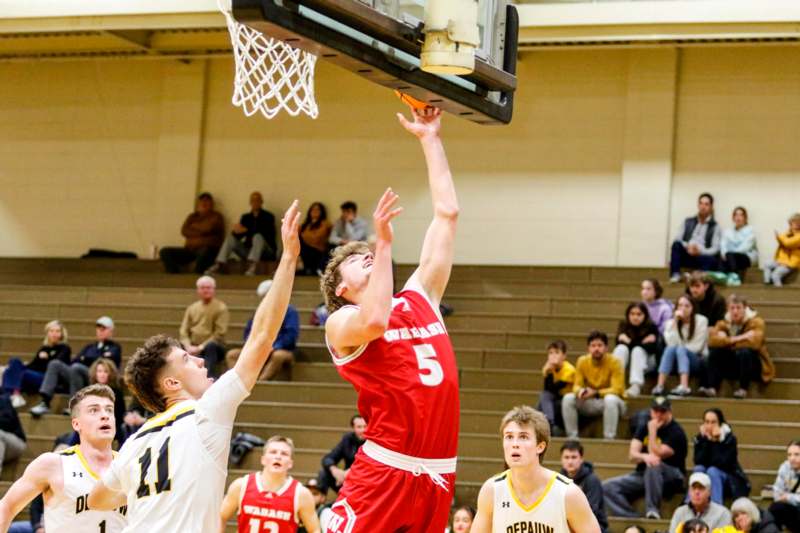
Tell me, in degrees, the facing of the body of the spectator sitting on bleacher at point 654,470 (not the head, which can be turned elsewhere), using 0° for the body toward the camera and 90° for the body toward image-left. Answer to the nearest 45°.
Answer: approximately 45°

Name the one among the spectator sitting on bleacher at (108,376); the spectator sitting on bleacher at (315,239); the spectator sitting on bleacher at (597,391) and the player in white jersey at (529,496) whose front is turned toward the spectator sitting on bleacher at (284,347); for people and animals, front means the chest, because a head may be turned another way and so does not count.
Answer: the spectator sitting on bleacher at (315,239)

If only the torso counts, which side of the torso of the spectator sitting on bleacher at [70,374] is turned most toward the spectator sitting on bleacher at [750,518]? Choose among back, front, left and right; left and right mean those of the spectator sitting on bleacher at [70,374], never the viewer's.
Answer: left

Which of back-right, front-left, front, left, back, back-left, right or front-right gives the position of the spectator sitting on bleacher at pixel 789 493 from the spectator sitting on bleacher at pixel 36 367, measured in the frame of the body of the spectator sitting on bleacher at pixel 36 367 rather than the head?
left

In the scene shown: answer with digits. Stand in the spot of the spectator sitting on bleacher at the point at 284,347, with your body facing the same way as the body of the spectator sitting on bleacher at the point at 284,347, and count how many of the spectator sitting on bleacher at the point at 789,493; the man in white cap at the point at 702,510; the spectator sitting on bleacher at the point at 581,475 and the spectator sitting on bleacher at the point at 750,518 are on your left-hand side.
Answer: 4

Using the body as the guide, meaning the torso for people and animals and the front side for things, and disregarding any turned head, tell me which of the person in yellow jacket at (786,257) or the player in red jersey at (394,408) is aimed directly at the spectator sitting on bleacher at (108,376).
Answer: the person in yellow jacket

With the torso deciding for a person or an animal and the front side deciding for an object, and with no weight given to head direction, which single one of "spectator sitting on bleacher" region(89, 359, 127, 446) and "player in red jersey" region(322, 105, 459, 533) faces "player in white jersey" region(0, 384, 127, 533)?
the spectator sitting on bleacher

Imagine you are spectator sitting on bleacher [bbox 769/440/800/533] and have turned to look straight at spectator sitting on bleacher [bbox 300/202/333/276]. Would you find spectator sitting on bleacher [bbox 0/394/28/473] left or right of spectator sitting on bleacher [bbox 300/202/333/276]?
left

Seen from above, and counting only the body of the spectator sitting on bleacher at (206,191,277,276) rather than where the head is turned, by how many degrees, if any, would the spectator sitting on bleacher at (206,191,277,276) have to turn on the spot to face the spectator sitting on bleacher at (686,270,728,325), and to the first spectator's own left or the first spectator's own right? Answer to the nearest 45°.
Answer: approximately 90° to the first spectator's own left

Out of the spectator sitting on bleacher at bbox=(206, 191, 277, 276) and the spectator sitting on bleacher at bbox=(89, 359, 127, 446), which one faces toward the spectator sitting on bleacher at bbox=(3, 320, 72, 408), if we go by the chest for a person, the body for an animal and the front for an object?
the spectator sitting on bleacher at bbox=(206, 191, 277, 276)

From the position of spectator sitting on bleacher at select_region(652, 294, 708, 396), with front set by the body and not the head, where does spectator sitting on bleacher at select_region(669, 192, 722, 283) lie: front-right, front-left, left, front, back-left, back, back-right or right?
back-right

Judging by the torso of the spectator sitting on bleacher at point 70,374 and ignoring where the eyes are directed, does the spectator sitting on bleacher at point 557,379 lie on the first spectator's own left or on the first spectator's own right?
on the first spectator's own left

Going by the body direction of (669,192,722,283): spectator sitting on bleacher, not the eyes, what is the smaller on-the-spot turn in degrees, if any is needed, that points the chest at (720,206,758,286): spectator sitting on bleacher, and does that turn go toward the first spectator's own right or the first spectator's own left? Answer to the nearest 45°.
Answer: approximately 135° to the first spectator's own left
